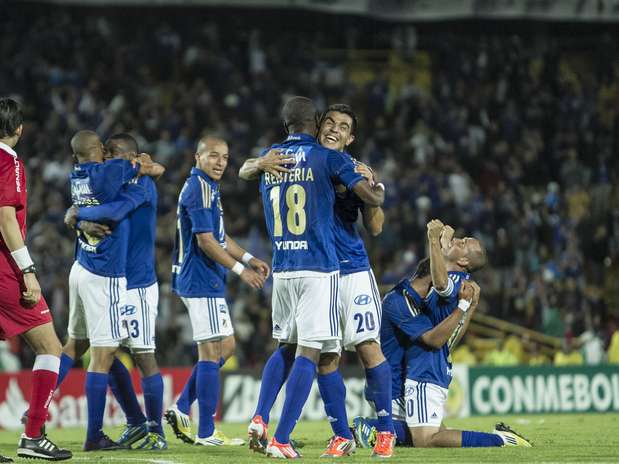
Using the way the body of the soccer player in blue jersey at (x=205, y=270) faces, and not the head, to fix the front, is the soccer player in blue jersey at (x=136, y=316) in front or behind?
behind

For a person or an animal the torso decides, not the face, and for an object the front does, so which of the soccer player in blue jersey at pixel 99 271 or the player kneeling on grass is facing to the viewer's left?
the player kneeling on grass

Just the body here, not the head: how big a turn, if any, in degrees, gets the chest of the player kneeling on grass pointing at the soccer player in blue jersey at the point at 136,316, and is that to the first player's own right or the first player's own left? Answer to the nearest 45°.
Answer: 0° — they already face them

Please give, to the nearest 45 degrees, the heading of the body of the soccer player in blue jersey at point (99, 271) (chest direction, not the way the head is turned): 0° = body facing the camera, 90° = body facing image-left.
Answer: approximately 225°

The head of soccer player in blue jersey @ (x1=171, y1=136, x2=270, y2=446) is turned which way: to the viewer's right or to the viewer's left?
to the viewer's right

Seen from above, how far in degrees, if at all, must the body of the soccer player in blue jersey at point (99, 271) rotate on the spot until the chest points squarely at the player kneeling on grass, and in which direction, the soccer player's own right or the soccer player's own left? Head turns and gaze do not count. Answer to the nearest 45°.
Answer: approximately 45° to the soccer player's own right

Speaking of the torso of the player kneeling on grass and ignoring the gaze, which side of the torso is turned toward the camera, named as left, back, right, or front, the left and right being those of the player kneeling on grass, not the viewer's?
left
